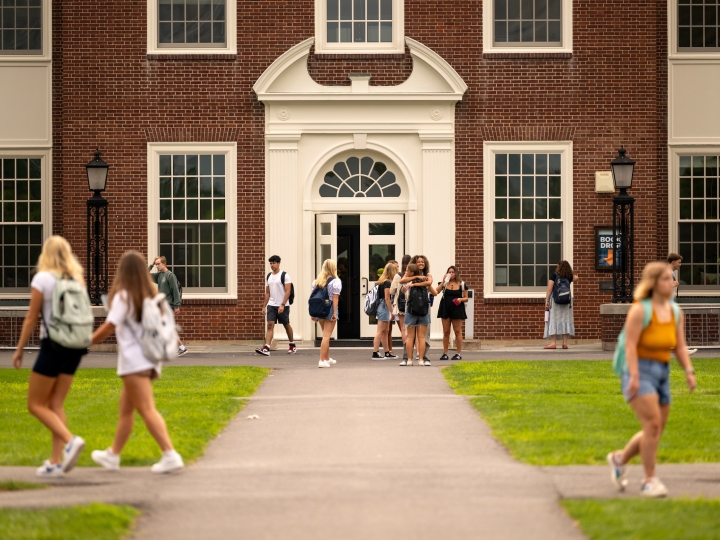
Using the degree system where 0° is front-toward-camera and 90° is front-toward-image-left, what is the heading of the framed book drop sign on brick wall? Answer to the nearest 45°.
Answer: approximately 0°

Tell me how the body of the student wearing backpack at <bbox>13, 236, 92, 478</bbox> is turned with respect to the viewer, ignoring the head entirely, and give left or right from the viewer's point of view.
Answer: facing away from the viewer and to the left of the viewer

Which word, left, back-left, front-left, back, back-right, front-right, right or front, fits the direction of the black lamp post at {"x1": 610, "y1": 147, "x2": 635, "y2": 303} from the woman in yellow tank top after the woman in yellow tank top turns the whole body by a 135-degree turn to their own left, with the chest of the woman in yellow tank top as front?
front

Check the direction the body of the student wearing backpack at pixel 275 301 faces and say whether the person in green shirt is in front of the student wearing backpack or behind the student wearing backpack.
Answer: in front

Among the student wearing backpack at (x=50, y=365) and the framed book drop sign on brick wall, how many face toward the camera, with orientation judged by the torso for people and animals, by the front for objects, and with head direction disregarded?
1

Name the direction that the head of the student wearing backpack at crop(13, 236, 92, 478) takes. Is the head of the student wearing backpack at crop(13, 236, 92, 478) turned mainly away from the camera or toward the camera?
away from the camera
